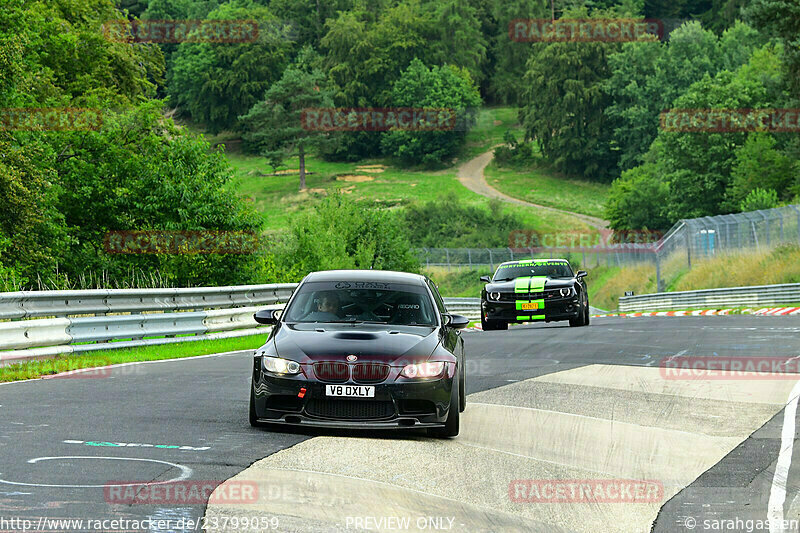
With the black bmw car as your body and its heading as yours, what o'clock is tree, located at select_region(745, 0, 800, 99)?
The tree is roughly at 7 o'clock from the black bmw car.

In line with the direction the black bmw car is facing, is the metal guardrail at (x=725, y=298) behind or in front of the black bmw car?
behind

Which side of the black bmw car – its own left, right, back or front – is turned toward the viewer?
front
